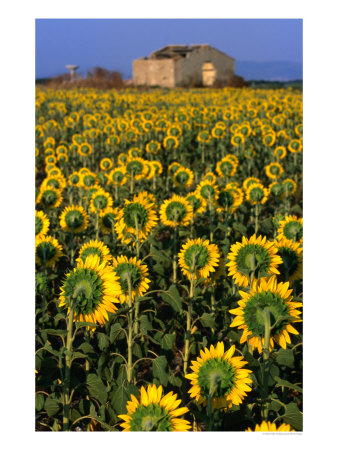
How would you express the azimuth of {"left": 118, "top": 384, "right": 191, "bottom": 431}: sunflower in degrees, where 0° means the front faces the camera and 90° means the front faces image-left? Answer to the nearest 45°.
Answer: approximately 180°

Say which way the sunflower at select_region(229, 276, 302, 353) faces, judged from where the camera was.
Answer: facing away from the viewer

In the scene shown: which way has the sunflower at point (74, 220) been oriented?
away from the camera

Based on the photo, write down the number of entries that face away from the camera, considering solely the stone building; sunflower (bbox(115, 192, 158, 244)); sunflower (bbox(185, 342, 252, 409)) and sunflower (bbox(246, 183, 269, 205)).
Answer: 3

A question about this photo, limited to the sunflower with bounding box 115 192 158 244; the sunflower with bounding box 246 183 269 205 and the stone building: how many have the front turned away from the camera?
2

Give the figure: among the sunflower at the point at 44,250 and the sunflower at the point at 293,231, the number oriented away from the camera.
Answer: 2

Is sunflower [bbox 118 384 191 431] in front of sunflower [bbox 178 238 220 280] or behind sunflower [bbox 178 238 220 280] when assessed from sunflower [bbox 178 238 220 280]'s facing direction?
behind

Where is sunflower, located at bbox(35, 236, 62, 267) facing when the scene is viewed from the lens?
facing away from the viewer

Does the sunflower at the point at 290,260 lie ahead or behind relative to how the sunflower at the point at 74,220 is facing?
behind

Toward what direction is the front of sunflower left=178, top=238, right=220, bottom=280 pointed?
away from the camera

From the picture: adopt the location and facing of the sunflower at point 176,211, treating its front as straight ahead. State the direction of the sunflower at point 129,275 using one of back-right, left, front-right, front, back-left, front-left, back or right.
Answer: back

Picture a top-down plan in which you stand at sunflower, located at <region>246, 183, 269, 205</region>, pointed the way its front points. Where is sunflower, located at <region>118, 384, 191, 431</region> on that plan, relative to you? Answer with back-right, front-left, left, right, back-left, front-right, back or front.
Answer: back

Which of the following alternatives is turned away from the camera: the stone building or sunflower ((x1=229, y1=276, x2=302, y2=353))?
the sunflower

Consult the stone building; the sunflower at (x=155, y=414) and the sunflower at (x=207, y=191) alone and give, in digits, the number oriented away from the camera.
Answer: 2

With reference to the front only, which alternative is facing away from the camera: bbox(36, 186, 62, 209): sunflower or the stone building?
the sunflower
